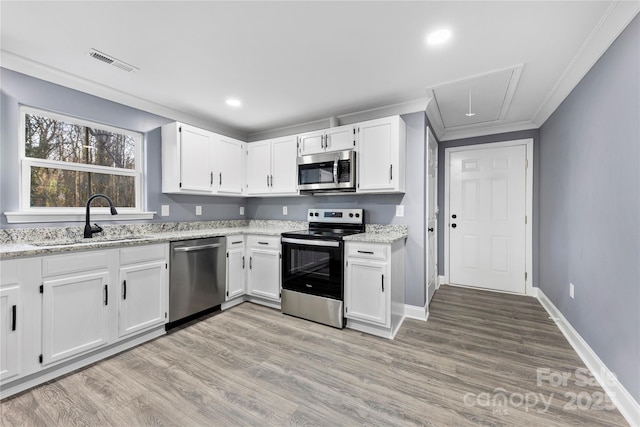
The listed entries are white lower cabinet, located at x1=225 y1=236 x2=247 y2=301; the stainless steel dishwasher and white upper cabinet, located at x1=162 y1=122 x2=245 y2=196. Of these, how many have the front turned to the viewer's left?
0

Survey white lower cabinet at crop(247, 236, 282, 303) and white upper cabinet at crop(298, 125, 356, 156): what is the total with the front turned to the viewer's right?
0

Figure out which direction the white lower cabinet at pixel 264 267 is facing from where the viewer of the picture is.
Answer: facing the viewer and to the left of the viewer

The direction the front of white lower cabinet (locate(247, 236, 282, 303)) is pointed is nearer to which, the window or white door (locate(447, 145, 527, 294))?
the window

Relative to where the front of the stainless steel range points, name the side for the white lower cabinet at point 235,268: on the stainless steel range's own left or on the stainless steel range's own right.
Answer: on the stainless steel range's own right

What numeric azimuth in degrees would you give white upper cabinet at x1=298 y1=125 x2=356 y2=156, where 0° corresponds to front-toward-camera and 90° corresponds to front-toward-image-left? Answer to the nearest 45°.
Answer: approximately 45°

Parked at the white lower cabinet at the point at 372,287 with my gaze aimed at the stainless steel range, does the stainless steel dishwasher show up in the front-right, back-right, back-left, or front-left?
front-left

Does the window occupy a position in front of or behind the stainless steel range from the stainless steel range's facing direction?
in front
